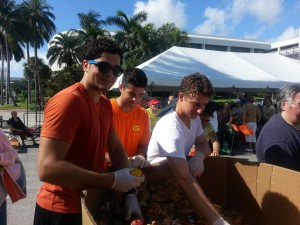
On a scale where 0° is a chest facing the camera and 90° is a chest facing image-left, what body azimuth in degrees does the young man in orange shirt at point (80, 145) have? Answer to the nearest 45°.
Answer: approximately 315°

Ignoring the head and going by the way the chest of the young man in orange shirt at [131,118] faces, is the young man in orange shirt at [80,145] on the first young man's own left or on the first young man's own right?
on the first young man's own right

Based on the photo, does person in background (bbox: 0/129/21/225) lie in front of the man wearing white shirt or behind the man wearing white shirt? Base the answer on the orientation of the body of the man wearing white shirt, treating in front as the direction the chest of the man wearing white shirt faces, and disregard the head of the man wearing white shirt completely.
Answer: behind

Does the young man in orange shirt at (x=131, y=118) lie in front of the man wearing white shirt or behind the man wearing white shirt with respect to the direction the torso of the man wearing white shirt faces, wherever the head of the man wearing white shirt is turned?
behind

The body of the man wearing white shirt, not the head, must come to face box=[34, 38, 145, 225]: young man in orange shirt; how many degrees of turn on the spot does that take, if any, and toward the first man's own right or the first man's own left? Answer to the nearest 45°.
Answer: approximately 90° to the first man's own right

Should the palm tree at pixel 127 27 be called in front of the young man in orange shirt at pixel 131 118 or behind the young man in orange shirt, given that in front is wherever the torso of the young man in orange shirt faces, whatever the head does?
behind

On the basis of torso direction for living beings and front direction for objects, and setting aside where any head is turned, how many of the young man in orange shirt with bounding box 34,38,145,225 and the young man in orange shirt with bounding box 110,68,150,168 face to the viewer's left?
0
